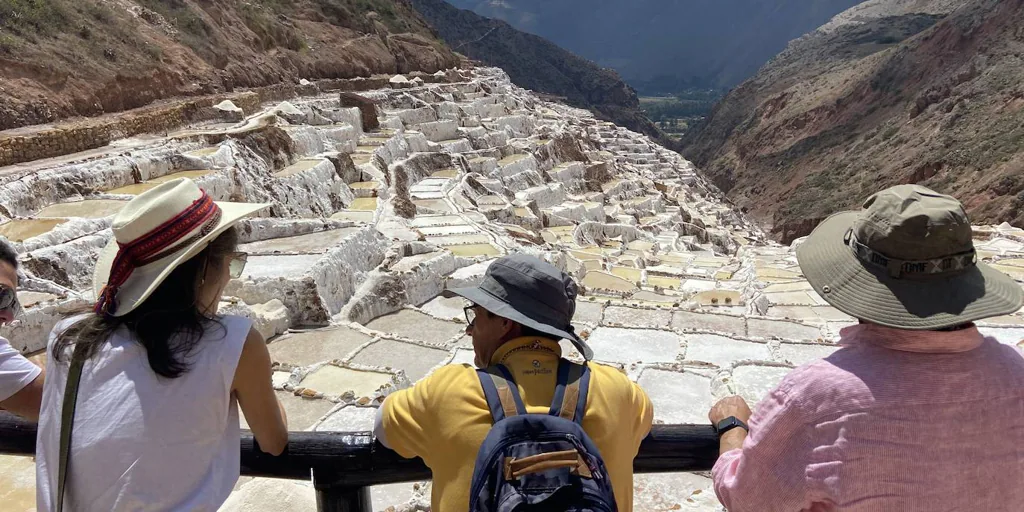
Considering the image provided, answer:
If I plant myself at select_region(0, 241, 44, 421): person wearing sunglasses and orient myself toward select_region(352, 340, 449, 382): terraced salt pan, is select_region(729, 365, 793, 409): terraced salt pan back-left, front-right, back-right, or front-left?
front-right

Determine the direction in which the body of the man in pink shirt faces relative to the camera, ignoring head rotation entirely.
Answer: away from the camera

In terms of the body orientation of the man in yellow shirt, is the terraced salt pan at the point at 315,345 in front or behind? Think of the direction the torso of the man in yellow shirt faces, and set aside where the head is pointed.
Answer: in front

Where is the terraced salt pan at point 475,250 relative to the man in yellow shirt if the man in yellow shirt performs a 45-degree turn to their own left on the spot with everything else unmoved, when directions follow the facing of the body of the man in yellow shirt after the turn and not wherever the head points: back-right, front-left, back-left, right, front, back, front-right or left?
front-right

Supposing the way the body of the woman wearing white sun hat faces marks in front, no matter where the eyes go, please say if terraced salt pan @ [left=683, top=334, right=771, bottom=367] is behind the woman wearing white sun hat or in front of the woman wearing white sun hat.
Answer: in front

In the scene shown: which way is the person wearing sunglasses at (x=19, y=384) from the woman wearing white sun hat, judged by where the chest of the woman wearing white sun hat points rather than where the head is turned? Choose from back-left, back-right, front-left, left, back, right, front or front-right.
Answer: left

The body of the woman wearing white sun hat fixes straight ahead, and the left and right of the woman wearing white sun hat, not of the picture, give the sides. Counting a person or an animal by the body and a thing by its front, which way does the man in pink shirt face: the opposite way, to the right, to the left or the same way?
the same way

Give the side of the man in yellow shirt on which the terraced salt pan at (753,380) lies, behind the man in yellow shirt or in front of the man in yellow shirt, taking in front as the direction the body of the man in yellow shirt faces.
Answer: in front

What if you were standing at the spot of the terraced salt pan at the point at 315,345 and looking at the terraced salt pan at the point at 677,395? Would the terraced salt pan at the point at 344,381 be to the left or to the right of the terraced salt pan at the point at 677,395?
right

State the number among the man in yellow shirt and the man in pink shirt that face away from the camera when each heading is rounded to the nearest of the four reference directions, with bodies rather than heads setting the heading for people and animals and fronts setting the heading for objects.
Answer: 2

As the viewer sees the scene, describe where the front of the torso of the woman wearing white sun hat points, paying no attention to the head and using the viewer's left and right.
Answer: facing away from the viewer and to the right of the viewer

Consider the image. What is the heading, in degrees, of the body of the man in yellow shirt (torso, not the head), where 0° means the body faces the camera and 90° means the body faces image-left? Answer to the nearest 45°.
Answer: approximately 180°

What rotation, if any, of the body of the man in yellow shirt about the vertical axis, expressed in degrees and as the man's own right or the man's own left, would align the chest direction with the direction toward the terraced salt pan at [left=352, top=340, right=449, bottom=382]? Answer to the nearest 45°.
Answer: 0° — they already face it

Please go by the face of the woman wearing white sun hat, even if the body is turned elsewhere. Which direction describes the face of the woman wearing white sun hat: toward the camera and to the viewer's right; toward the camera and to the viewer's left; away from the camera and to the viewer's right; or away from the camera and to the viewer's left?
away from the camera and to the viewer's right
